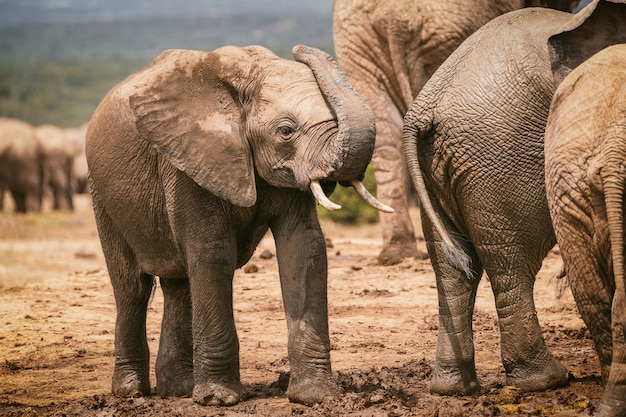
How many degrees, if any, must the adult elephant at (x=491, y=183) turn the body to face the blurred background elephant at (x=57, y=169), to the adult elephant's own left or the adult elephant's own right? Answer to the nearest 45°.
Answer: approximately 90° to the adult elephant's own left

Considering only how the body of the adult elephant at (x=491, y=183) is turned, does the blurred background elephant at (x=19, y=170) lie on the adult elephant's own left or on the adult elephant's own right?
on the adult elephant's own left

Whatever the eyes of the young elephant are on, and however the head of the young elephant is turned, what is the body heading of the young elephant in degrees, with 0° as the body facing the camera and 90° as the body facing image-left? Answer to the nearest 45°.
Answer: approximately 315°

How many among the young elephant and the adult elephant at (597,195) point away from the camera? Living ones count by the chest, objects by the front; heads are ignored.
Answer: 1

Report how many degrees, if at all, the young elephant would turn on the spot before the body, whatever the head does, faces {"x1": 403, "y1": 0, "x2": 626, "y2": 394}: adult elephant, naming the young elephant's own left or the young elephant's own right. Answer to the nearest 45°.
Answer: approximately 45° to the young elephant's own left

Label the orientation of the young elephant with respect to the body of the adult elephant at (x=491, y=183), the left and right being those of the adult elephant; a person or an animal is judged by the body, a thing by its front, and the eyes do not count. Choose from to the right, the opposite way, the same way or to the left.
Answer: to the right

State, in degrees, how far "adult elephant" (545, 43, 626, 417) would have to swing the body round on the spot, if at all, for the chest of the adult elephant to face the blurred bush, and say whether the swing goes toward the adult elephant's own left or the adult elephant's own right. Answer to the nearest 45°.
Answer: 0° — it already faces it

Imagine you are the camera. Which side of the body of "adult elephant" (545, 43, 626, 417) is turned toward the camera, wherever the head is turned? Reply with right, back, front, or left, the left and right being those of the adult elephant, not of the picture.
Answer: back

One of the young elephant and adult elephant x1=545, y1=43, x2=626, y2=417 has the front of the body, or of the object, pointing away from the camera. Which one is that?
the adult elephant
